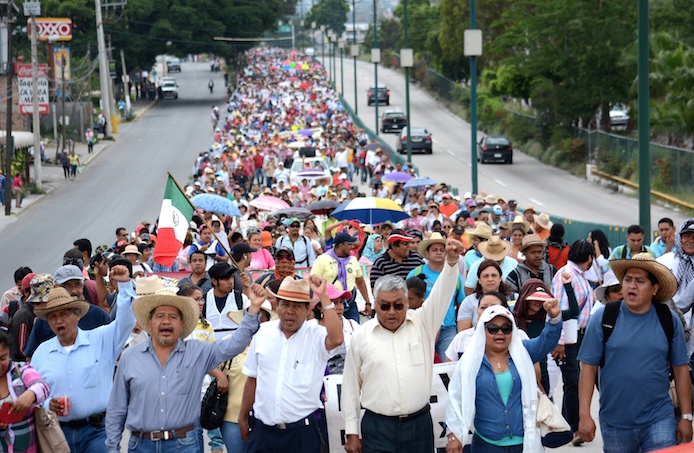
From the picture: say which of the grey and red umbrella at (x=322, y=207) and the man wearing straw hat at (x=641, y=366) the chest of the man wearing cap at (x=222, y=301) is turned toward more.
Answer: the man wearing straw hat

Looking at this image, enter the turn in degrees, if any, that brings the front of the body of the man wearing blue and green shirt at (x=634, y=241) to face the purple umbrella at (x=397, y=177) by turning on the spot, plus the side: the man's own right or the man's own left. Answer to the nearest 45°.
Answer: approximately 180°

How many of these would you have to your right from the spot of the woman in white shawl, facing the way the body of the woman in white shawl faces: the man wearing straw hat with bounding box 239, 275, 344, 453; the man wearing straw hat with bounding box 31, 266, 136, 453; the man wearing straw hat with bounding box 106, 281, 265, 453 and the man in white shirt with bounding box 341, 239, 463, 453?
4

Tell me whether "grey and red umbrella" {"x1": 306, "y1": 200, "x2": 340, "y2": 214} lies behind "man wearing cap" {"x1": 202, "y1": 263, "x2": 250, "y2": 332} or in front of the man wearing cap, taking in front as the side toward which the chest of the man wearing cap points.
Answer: behind

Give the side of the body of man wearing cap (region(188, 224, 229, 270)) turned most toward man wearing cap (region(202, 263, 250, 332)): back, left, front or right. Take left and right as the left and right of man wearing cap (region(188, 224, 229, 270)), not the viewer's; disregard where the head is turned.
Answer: front

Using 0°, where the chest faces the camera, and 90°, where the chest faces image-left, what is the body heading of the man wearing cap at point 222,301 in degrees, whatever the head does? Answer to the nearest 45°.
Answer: approximately 0°

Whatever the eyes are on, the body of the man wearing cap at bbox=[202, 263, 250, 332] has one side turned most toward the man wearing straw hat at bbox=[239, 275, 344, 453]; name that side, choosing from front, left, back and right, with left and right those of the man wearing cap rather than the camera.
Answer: front

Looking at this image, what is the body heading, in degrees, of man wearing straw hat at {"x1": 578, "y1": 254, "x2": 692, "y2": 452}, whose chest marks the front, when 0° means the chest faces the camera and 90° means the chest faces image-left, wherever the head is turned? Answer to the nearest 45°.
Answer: approximately 0°

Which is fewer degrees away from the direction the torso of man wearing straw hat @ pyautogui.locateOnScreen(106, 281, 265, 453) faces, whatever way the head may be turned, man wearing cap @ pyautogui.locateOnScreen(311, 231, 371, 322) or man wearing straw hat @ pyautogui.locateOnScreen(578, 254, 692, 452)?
the man wearing straw hat
